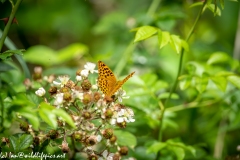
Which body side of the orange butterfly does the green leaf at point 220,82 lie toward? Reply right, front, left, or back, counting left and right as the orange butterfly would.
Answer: front

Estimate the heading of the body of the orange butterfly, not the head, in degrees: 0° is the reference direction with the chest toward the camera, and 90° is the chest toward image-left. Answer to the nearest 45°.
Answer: approximately 225°

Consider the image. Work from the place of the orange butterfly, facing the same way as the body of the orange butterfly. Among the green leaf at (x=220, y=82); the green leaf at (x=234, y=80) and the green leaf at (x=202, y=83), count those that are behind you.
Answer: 0

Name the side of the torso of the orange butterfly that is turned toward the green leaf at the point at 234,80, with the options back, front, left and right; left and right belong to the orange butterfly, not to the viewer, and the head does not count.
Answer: front

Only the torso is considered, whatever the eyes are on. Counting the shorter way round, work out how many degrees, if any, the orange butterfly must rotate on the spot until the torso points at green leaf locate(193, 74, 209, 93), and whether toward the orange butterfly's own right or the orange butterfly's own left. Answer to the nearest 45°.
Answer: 0° — it already faces it
